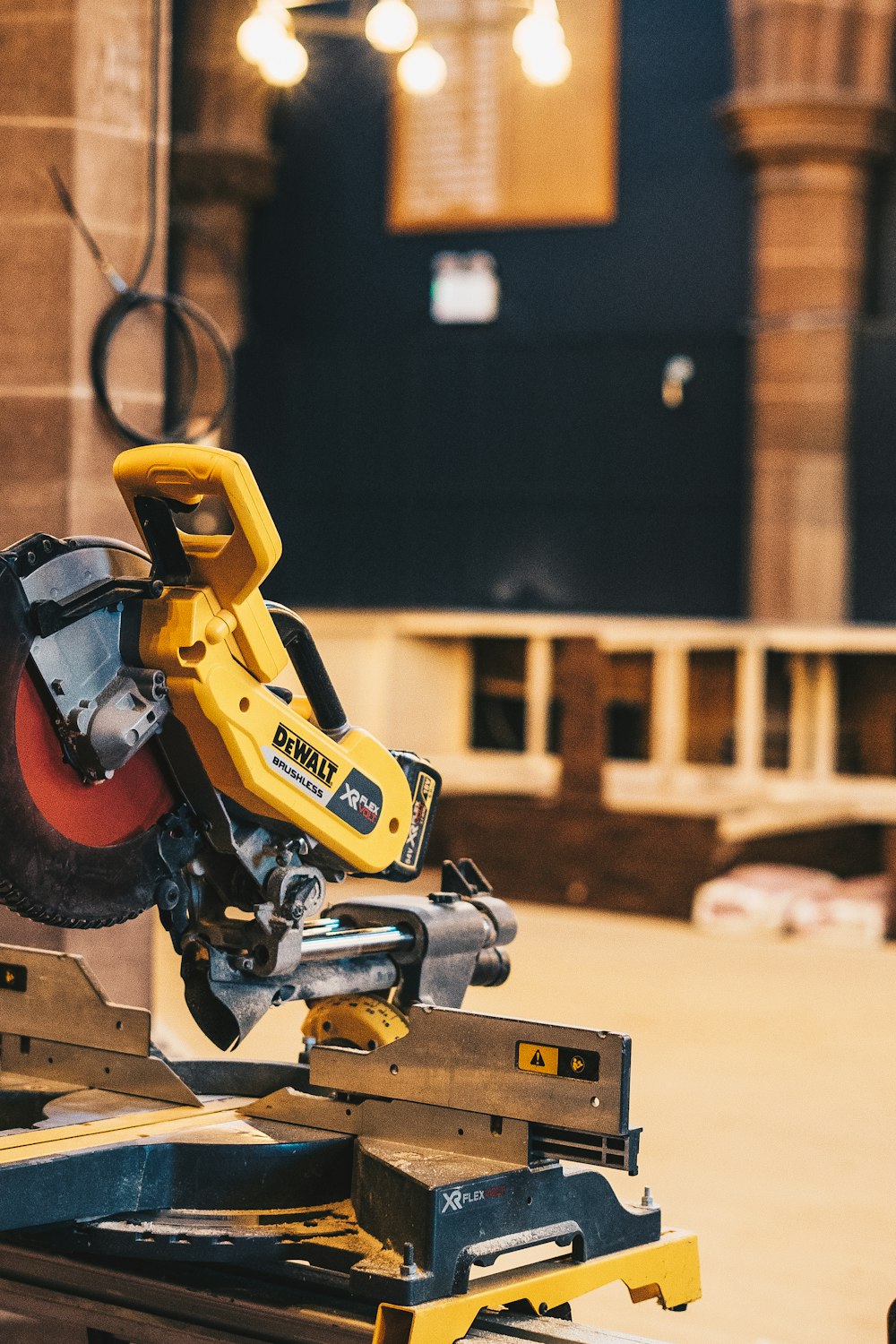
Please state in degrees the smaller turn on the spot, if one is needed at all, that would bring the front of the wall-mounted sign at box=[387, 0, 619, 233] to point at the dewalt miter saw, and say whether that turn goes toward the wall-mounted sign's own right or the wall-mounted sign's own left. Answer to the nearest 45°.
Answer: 0° — it already faces it

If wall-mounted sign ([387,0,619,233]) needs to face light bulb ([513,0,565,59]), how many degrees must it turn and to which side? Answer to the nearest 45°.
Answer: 0° — it already faces it

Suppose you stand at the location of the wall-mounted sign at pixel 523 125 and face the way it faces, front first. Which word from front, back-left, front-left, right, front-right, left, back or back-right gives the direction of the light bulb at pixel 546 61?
front

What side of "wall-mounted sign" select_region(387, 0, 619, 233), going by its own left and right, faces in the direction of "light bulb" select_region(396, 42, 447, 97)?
front

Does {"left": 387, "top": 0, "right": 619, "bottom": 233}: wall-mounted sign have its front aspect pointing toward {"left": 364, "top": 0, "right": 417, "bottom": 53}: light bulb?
yes

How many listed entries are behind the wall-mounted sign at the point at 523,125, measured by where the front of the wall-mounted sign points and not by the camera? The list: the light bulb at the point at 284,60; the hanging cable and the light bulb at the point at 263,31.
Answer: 0

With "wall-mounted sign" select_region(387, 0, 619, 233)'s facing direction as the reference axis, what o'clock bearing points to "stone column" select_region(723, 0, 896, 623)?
The stone column is roughly at 10 o'clock from the wall-mounted sign.

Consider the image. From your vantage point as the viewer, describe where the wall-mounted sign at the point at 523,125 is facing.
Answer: facing the viewer

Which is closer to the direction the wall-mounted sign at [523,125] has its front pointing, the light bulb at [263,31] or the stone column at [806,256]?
the light bulb

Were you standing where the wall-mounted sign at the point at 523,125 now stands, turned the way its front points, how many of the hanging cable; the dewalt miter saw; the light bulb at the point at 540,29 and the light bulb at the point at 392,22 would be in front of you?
4

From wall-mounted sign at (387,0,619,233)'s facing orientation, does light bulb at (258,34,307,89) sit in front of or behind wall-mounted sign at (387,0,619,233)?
in front
